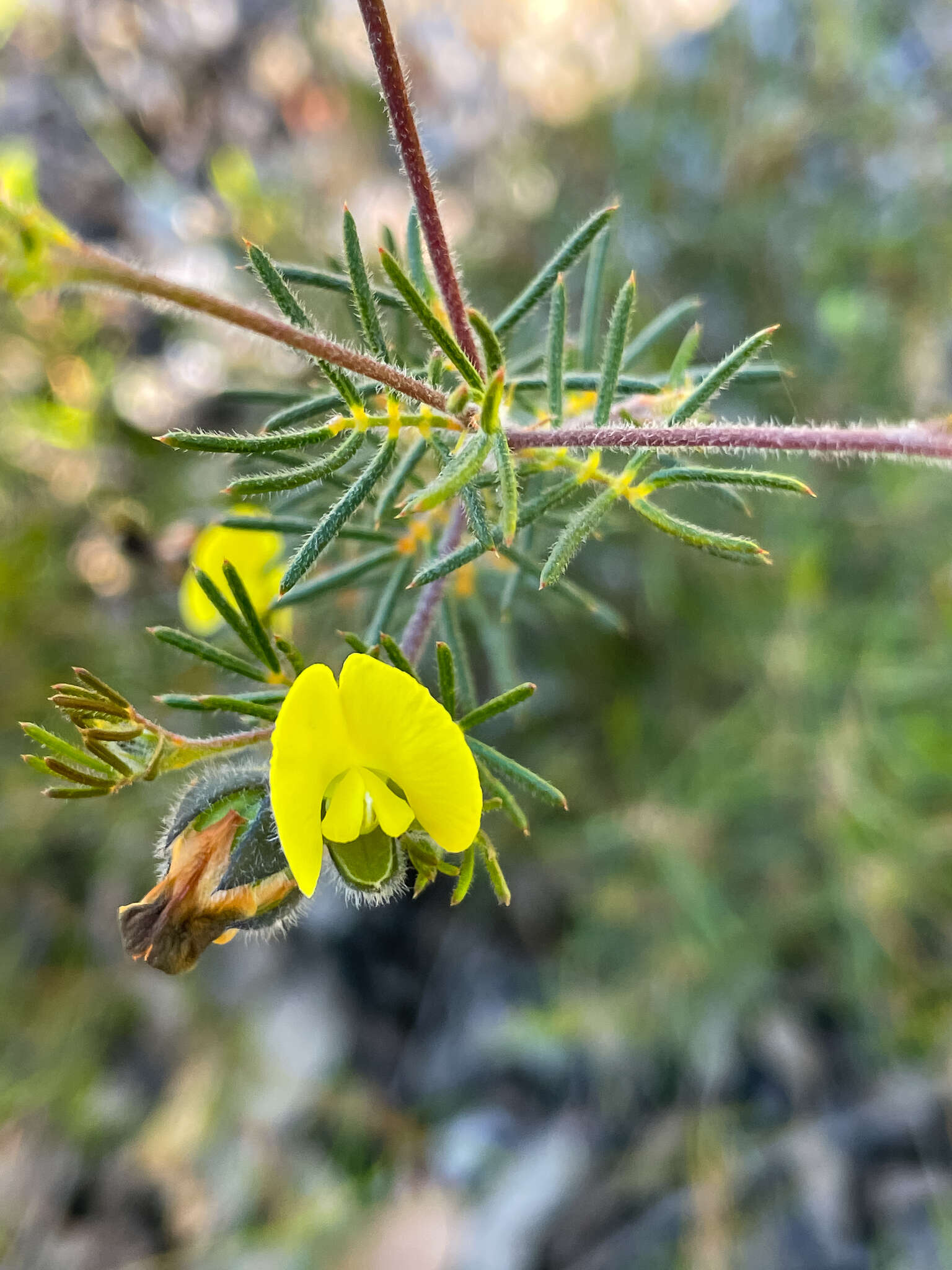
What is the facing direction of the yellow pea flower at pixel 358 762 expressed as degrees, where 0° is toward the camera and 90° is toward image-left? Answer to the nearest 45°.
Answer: approximately 0°
